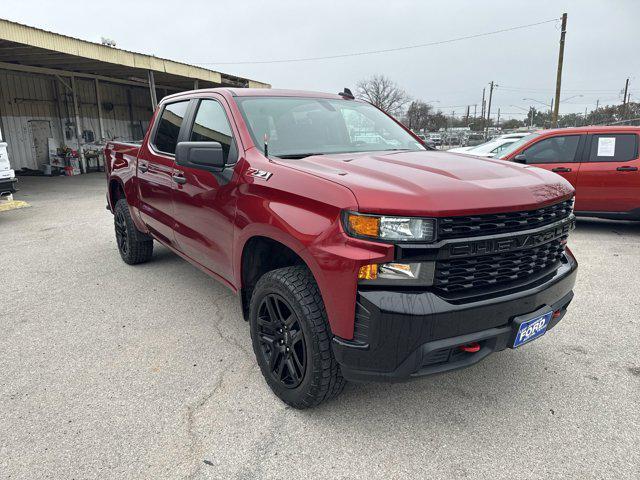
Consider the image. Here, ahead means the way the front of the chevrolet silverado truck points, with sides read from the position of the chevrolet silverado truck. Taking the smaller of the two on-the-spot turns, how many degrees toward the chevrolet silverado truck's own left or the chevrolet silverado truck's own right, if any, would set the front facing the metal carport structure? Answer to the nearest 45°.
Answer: approximately 180°

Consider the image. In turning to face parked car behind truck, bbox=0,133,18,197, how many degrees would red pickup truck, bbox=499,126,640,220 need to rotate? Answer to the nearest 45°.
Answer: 0° — it already faces it

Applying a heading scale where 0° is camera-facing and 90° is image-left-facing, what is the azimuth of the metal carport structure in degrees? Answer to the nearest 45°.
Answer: approximately 315°

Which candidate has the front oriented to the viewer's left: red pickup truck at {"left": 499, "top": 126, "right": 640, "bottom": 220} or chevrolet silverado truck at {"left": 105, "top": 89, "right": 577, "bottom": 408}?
the red pickup truck

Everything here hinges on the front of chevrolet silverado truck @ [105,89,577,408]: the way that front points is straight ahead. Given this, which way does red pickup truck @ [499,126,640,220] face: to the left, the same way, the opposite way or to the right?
the opposite way

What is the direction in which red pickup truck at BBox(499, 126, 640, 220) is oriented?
to the viewer's left

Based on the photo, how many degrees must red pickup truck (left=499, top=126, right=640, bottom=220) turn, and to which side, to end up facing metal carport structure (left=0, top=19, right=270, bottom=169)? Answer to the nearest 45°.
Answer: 0° — it already faces it

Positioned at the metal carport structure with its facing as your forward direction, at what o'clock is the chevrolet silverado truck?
The chevrolet silverado truck is roughly at 1 o'clock from the metal carport structure.

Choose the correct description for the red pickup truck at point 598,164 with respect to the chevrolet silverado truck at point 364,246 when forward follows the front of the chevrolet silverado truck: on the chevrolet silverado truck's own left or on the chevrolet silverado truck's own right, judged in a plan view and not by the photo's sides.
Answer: on the chevrolet silverado truck's own left

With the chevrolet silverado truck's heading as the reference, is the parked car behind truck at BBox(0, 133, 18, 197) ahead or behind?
behind

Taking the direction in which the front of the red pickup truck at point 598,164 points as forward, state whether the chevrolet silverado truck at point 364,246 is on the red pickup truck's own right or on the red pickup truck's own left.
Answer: on the red pickup truck's own left

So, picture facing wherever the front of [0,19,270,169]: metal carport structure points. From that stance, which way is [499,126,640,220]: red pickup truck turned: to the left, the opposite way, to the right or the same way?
the opposite way

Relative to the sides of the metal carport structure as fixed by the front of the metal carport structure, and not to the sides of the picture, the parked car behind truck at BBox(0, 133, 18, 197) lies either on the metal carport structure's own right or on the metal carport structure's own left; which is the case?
on the metal carport structure's own right
